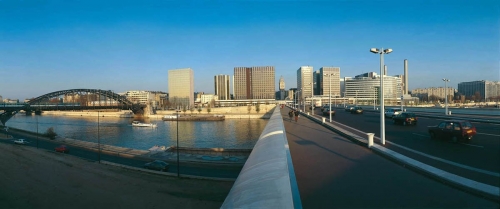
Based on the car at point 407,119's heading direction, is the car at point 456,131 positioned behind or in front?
behind

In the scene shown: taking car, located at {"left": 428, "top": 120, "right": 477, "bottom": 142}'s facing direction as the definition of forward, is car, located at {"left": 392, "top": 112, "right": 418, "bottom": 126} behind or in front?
in front

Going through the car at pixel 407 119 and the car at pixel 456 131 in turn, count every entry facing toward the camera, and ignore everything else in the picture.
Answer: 0

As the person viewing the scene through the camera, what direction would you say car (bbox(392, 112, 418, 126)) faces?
facing away from the viewer and to the left of the viewer

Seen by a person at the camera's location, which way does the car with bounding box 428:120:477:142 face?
facing away from the viewer and to the left of the viewer
